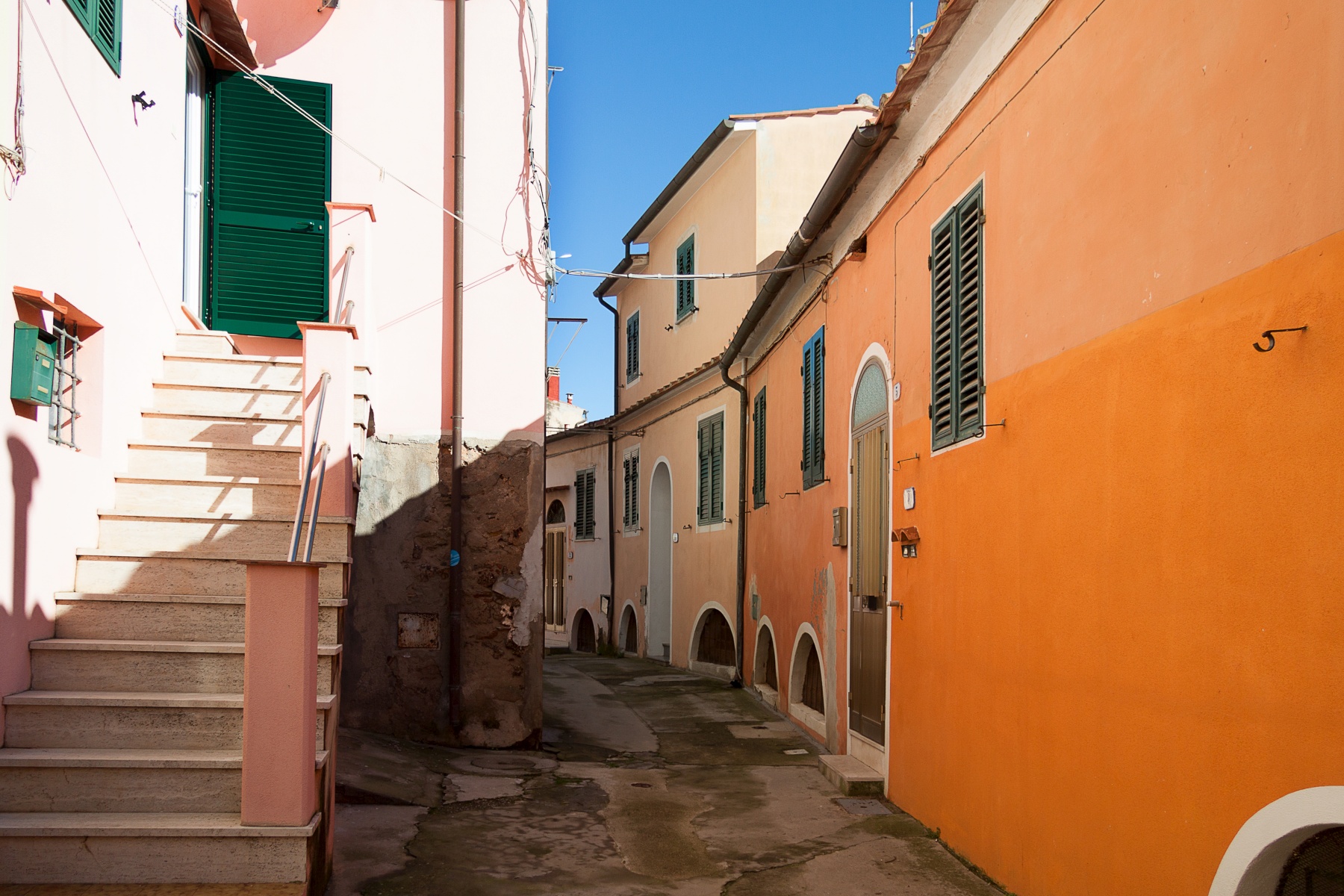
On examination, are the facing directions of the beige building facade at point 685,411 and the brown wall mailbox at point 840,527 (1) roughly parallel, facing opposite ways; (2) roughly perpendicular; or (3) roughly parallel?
roughly parallel

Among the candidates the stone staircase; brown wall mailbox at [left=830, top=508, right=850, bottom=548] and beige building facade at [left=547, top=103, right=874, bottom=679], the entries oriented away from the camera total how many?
0

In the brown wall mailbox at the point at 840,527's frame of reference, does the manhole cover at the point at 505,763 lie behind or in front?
in front

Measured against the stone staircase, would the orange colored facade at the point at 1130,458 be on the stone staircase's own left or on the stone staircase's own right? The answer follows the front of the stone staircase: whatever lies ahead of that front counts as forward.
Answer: on the stone staircase's own left

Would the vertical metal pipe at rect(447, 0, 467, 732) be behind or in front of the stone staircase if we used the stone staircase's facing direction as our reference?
behind

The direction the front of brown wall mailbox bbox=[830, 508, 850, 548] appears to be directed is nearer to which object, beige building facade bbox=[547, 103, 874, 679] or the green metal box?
the green metal box

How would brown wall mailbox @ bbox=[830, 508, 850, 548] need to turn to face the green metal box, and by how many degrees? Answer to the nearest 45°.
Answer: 0° — it already faces it

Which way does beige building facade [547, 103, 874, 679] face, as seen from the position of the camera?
facing the viewer and to the left of the viewer

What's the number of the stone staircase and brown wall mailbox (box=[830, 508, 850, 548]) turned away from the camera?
0

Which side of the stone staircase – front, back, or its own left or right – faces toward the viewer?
front

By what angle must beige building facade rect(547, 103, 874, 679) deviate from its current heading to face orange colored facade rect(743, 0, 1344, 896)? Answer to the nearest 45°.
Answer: approximately 45° to its left

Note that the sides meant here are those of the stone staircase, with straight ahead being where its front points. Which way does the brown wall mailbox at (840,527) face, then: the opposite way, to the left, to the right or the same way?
to the right

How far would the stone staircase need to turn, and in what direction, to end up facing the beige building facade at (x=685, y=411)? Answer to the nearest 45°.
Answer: approximately 135° to its left

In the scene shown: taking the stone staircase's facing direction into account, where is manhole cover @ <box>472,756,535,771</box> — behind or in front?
behind
